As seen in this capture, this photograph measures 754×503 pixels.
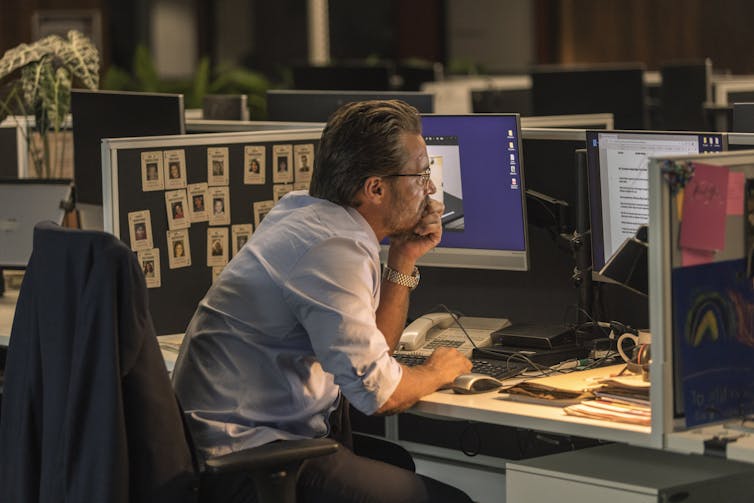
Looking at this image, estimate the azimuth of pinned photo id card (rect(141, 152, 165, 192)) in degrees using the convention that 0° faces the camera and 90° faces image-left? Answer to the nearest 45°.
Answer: approximately 0°

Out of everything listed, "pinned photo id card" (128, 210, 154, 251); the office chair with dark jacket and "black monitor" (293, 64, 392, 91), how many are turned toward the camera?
1

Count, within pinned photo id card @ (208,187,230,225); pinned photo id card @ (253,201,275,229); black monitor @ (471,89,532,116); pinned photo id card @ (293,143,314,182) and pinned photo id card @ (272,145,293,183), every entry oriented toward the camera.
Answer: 4

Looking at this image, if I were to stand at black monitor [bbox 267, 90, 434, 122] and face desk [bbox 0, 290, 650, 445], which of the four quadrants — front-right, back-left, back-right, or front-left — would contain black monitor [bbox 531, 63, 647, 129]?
back-left

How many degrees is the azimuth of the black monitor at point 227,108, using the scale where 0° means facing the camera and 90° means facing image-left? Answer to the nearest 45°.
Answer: approximately 180°

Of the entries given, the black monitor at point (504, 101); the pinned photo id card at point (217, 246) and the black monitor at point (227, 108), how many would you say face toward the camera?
1

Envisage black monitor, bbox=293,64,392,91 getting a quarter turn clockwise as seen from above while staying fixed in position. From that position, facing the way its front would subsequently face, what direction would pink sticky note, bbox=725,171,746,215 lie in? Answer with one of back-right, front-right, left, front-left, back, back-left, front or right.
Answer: left

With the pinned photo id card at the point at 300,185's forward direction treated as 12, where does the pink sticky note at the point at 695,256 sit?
The pink sticky note is roughly at 11 o'clock from the pinned photo id card.

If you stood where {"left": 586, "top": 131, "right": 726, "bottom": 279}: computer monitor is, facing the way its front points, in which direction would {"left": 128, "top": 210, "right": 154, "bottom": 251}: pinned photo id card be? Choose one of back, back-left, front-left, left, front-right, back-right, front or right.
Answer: front-right

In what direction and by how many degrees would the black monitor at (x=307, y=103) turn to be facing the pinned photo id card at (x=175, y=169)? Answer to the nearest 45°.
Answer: approximately 180°

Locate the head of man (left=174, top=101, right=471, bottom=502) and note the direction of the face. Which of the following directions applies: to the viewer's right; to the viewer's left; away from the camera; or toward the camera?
to the viewer's right
